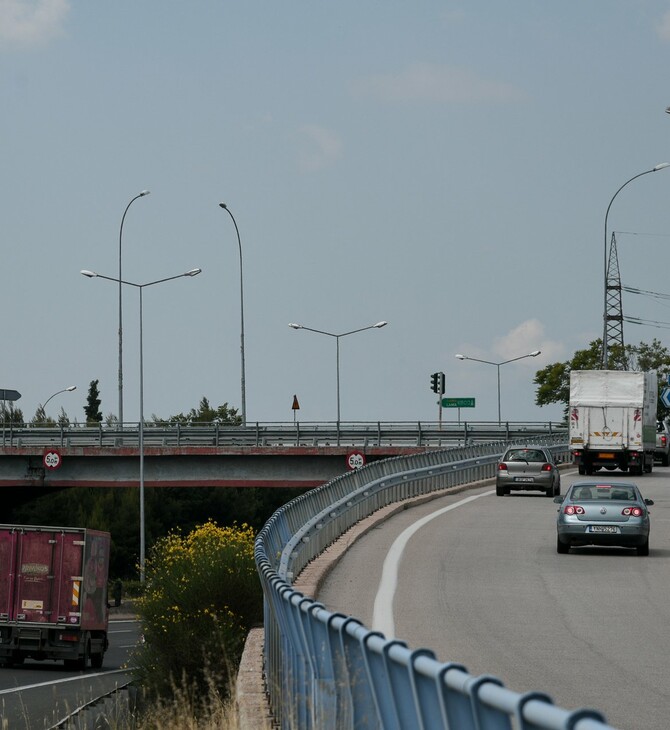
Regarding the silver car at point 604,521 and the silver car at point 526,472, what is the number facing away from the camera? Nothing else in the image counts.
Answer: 2

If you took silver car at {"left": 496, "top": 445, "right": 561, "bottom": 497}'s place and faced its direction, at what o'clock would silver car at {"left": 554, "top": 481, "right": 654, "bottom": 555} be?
silver car at {"left": 554, "top": 481, "right": 654, "bottom": 555} is roughly at 6 o'clock from silver car at {"left": 496, "top": 445, "right": 561, "bottom": 497}.

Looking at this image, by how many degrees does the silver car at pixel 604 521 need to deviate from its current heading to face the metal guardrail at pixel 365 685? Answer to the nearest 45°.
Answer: approximately 180°

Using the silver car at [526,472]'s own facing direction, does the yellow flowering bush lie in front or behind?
behind

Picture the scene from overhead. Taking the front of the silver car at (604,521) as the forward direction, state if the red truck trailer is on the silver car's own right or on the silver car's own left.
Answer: on the silver car's own left

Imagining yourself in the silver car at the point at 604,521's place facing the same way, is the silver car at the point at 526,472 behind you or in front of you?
in front

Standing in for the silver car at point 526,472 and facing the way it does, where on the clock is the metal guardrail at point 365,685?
The metal guardrail is roughly at 6 o'clock from the silver car.

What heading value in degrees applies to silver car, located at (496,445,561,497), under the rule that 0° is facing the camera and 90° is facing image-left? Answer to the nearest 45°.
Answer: approximately 180°

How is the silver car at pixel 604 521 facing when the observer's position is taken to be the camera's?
facing away from the viewer

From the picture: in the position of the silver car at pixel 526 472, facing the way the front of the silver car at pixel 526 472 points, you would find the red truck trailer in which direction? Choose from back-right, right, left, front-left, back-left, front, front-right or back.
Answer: back-left

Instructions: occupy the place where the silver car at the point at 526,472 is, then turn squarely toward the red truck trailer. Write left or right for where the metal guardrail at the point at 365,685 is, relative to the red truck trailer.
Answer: left
